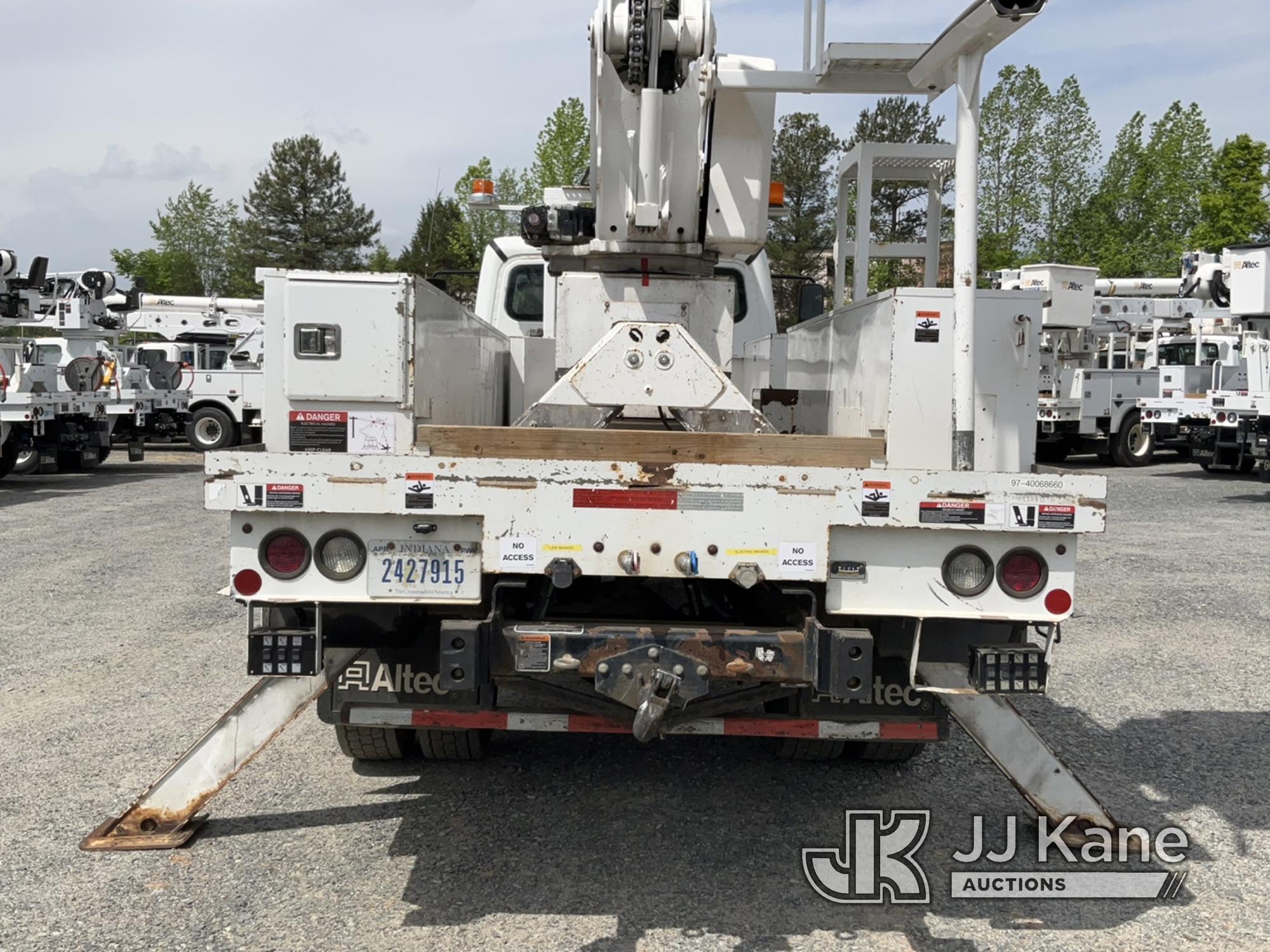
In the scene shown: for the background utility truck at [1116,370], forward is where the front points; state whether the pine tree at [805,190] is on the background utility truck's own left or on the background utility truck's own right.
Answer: on the background utility truck's own left

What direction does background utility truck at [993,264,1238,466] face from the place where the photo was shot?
facing away from the viewer and to the right of the viewer

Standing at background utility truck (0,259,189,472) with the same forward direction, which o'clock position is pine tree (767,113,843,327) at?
The pine tree is roughly at 3 o'clock from the background utility truck.

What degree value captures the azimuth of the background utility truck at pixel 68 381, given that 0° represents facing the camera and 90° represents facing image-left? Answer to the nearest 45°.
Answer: approximately 135°

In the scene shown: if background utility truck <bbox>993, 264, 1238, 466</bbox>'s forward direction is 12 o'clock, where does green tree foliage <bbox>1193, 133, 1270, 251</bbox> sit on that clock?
The green tree foliage is roughly at 11 o'clock from the background utility truck.

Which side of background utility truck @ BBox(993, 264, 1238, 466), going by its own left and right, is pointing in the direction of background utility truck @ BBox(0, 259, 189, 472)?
back
